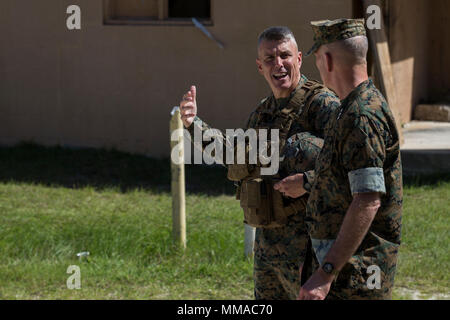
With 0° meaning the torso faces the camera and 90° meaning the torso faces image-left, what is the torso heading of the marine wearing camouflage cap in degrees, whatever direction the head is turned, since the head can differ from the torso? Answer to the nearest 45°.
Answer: approximately 90°

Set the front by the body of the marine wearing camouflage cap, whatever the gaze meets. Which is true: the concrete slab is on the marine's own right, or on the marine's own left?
on the marine's own right

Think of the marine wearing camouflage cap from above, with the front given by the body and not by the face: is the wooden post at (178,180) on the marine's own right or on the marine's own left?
on the marine's own right

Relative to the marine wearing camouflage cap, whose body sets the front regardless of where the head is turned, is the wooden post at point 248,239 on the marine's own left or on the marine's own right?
on the marine's own right

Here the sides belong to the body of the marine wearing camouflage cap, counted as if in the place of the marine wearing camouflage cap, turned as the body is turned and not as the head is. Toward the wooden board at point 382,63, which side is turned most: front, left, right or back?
right
